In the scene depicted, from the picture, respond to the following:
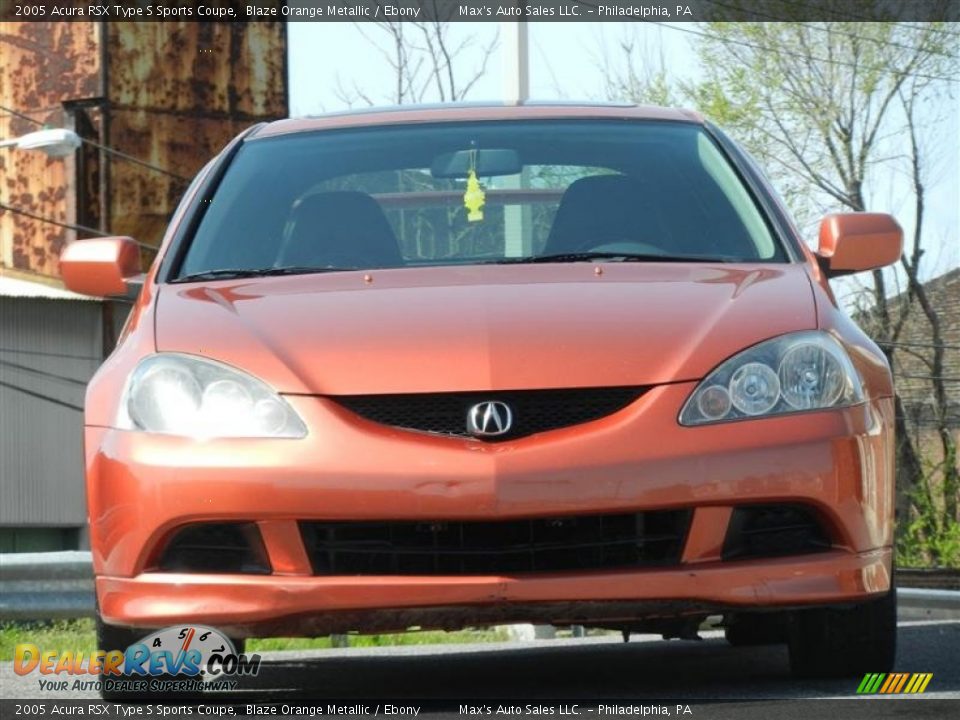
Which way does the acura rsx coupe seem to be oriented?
toward the camera

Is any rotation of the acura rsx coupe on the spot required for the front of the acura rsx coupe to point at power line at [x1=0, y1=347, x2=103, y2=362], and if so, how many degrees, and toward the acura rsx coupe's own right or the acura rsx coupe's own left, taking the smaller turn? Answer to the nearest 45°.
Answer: approximately 180°

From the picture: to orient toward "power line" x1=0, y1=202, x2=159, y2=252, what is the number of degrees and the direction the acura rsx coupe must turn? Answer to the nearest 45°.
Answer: approximately 180°

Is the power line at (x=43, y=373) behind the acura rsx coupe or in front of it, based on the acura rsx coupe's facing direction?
behind

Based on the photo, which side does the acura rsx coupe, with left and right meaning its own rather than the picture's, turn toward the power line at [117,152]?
back
